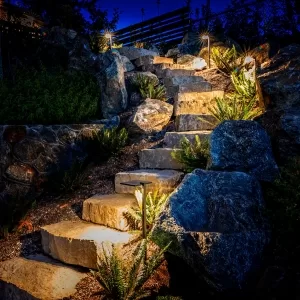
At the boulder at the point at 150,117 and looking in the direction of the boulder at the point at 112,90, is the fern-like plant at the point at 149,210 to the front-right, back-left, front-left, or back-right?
back-left

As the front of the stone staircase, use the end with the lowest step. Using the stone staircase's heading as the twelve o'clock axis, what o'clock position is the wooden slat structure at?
The wooden slat structure is roughly at 5 o'clock from the stone staircase.

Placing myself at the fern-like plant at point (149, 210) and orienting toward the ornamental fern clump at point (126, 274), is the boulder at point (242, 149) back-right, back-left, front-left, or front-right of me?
back-left

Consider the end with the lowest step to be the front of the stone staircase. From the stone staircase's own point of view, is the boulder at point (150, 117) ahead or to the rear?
to the rear

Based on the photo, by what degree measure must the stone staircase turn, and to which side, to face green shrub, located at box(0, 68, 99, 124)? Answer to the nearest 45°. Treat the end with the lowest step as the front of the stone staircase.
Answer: approximately 135° to its right

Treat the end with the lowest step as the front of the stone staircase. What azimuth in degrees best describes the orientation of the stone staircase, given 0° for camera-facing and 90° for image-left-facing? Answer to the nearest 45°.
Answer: approximately 45°

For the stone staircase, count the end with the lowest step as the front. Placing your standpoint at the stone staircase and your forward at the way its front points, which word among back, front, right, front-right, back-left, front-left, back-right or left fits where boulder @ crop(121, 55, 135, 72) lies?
back-right

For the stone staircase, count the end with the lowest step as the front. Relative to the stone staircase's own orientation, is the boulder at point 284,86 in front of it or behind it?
behind

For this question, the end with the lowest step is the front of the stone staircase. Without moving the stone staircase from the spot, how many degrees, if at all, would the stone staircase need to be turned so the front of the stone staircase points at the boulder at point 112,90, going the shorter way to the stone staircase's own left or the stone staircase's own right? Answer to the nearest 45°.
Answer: approximately 135° to the stone staircase's own right

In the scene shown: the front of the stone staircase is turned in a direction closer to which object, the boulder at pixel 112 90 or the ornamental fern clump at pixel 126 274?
the ornamental fern clump

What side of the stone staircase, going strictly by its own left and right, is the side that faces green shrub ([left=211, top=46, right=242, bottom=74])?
back
